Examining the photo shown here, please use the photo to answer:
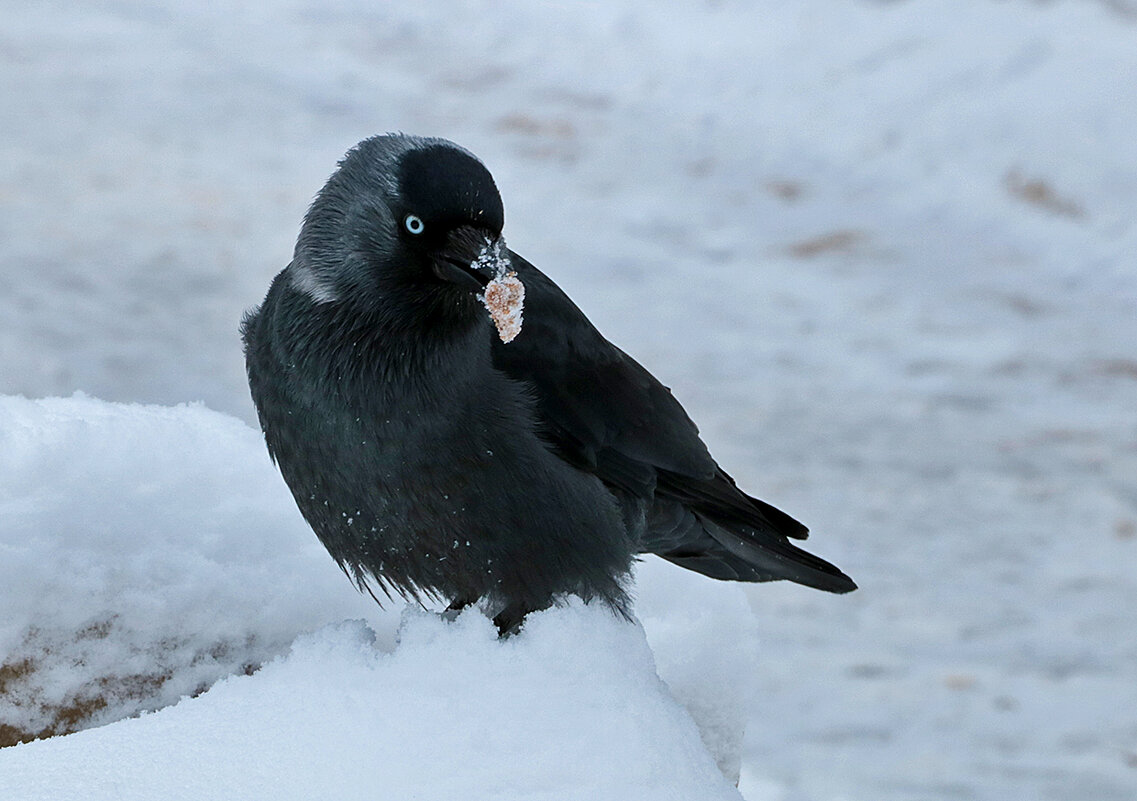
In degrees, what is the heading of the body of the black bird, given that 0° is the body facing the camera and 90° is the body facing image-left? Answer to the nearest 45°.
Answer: approximately 45°
